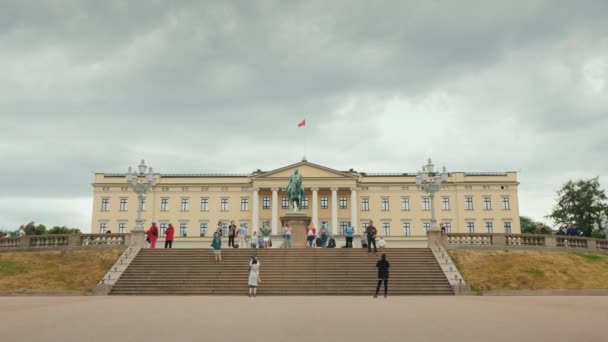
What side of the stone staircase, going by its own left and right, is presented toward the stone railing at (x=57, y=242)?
right

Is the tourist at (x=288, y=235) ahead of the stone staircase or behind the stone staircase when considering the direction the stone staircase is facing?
behind

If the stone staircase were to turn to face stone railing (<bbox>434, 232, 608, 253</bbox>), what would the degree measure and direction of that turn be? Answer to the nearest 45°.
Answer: approximately 90° to its left

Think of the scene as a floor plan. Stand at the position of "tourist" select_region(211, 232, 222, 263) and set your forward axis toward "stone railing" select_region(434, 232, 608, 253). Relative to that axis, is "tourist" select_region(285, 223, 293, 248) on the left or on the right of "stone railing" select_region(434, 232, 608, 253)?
left

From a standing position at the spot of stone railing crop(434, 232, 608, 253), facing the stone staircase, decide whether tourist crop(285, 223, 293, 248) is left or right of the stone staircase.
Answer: right

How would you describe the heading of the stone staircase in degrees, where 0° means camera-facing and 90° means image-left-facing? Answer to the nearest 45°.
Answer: approximately 0°
